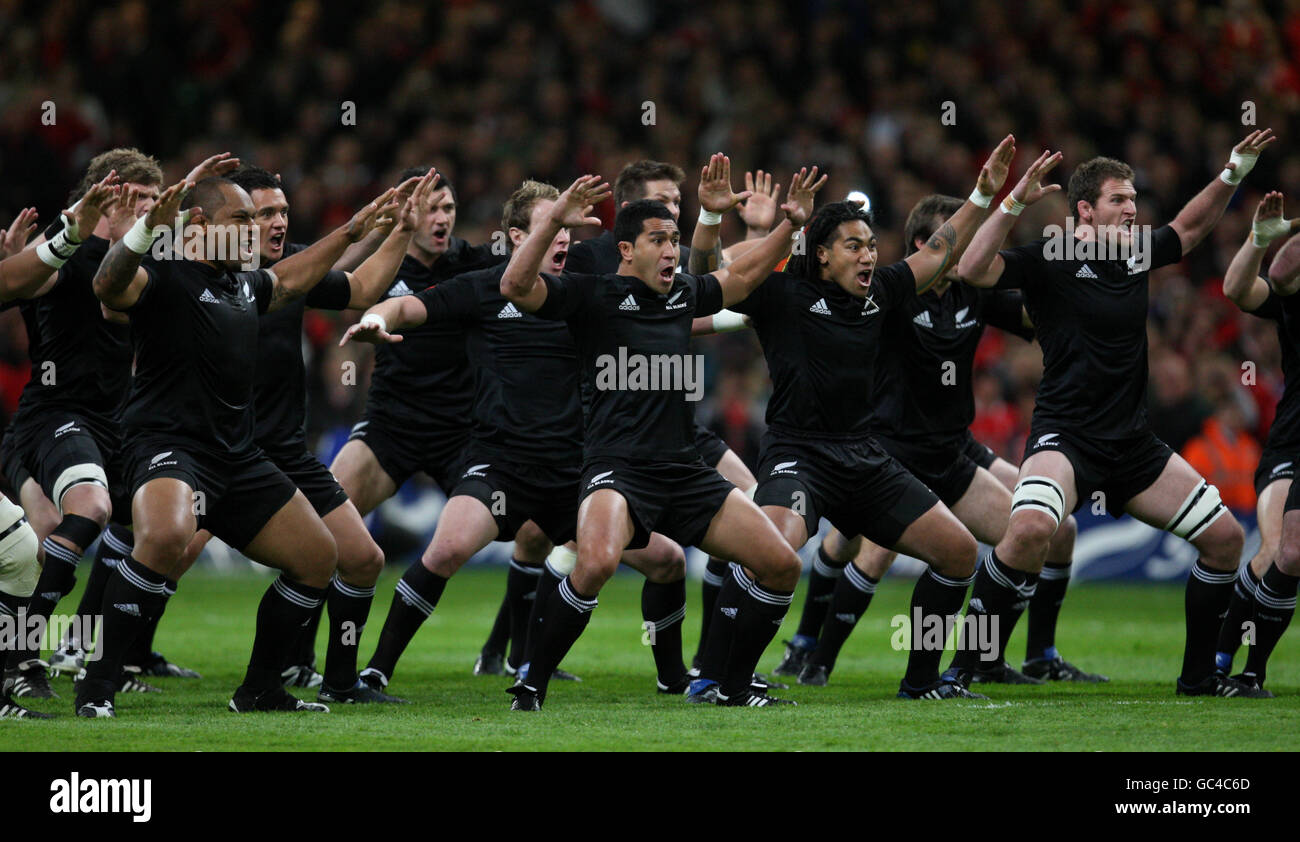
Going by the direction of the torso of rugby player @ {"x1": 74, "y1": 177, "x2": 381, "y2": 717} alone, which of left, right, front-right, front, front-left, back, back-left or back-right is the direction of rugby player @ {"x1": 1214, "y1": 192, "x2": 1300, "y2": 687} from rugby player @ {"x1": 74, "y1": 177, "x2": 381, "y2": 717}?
front-left

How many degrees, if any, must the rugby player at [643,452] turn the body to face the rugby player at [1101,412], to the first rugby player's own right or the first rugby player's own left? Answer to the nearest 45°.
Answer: approximately 45° to the first rugby player's own left

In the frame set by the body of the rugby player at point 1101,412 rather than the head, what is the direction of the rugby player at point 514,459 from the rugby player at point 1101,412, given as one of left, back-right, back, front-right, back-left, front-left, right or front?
back-right

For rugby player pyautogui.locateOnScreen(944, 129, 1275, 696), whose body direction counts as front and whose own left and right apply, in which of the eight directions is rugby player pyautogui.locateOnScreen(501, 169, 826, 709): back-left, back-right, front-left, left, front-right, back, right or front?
right

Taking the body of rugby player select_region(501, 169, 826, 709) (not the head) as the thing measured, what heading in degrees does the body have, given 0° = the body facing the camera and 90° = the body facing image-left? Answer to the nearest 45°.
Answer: approximately 315°

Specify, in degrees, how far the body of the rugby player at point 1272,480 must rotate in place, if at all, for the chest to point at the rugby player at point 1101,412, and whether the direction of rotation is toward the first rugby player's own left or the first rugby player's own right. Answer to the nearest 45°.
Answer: approximately 90° to the first rugby player's own right

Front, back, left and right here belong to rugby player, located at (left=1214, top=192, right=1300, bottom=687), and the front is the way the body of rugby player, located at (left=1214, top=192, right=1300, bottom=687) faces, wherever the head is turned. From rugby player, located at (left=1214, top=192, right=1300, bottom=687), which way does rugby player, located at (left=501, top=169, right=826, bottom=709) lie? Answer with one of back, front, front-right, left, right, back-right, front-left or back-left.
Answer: right

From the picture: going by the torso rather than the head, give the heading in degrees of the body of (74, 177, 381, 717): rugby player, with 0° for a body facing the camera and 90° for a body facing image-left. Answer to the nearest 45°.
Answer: approximately 315°

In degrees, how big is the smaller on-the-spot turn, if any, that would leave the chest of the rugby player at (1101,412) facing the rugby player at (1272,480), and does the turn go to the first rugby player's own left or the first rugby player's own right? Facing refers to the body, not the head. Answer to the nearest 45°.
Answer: approximately 90° to the first rugby player's own left

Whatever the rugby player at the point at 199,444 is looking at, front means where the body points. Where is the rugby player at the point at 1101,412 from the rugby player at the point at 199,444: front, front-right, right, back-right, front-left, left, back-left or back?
front-left

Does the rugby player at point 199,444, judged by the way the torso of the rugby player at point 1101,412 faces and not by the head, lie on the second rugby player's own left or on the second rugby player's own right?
on the second rugby player's own right

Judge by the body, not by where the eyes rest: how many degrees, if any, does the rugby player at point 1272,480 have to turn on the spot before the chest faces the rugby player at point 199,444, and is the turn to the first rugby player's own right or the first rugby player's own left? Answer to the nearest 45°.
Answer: approximately 90° to the first rugby player's own right
